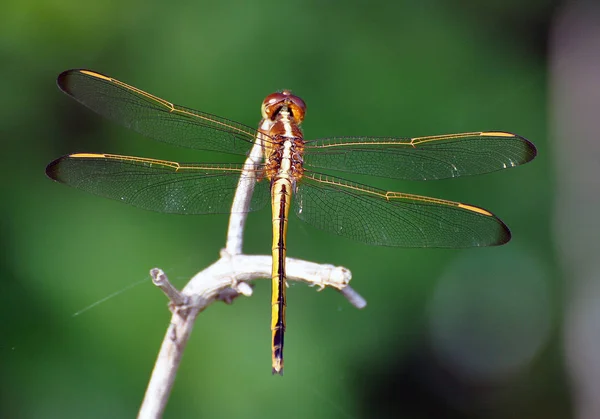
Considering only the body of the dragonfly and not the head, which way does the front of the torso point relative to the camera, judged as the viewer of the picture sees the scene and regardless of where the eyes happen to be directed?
away from the camera
